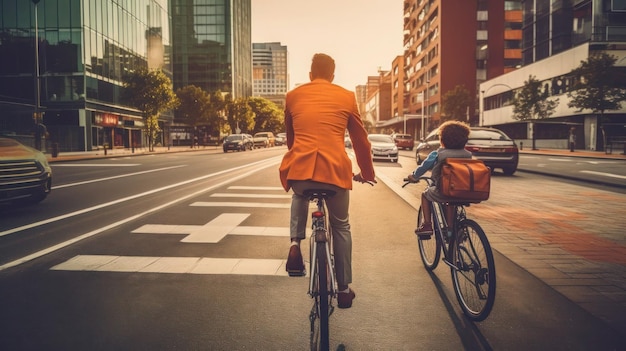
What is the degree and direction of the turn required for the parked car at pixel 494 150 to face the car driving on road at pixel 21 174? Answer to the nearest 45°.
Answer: approximately 90° to its left

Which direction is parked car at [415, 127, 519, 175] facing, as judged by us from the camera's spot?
facing away from the viewer and to the left of the viewer

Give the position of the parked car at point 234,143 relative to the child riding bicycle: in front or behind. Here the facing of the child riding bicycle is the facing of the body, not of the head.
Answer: in front

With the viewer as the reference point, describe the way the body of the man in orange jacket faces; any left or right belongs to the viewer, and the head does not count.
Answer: facing away from the viewer

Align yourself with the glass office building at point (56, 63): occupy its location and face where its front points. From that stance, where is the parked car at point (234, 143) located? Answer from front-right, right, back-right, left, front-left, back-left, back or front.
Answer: front-left

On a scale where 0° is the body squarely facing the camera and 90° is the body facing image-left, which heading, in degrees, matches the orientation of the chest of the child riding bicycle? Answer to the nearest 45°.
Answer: approximately 135°

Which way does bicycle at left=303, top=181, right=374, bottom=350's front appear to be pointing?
away from the camera

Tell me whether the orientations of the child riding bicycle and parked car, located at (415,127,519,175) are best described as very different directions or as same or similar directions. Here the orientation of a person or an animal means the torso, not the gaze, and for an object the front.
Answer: same or similar directions

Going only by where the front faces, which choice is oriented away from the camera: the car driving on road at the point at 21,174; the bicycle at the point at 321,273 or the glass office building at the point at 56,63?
the bicycle

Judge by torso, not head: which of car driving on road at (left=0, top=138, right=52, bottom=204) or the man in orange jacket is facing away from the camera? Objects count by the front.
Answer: the man in orange jacket

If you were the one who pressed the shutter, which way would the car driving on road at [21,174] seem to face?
facing the viewer and to the right of the viewer

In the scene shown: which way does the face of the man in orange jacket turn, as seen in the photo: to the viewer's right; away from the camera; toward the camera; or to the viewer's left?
away from the camera

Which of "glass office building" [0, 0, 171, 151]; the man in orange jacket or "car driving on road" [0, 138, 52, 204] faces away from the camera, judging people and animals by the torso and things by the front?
the man in orange jacket

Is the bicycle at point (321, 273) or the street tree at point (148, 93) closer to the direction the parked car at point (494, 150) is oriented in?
the street tree

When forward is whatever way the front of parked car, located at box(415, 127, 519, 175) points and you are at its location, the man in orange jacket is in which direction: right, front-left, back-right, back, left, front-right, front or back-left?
back-left

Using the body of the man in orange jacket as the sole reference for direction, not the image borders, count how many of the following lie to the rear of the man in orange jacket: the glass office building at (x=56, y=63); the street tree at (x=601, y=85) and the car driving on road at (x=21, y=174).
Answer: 0

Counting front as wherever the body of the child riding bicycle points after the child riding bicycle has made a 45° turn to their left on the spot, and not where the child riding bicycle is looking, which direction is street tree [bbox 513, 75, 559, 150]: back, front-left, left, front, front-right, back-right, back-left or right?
right

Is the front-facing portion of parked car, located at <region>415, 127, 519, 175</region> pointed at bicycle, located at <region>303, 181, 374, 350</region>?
no
